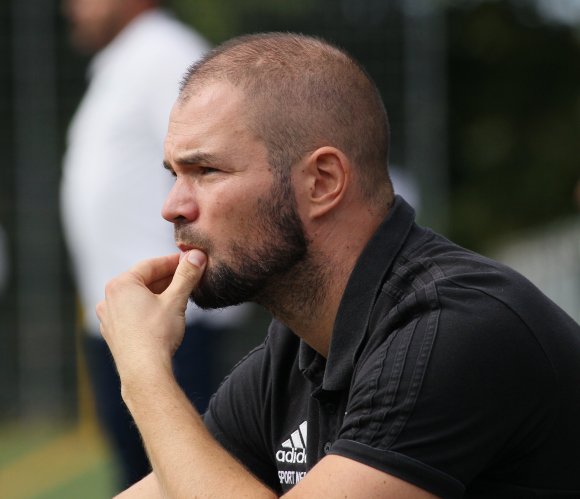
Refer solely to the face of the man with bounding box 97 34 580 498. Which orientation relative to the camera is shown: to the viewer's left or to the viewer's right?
to the viewer's left

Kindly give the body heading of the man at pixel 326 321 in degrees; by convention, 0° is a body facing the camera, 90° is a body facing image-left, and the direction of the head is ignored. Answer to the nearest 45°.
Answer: approximately 45°

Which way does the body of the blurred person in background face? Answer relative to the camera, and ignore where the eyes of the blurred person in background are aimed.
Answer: to the viewer's left

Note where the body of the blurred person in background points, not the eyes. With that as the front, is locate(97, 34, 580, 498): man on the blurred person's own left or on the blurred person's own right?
on the blurred person's own left

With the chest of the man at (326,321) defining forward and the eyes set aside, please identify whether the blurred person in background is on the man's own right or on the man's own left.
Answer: on the man's own right

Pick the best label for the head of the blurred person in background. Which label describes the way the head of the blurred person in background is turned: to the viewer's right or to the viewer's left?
to the viewer's left
